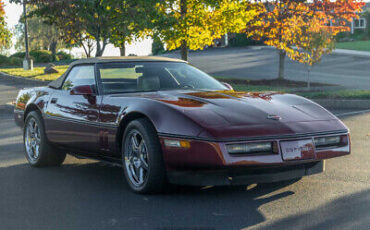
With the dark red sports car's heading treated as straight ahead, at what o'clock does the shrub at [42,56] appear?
The shrub is roughly at 7 o'clock from the dark red sports car.

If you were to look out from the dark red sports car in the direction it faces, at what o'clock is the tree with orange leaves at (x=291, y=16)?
The tree with orange leaves is roughly at 8 o'clock from the dark red sports car.

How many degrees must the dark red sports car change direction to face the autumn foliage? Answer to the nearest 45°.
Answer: approximately 135° to its left

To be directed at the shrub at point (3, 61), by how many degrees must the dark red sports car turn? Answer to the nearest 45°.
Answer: approximately 135° to its left

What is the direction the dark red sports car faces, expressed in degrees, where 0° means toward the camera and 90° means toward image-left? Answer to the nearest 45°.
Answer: approximately 315°
